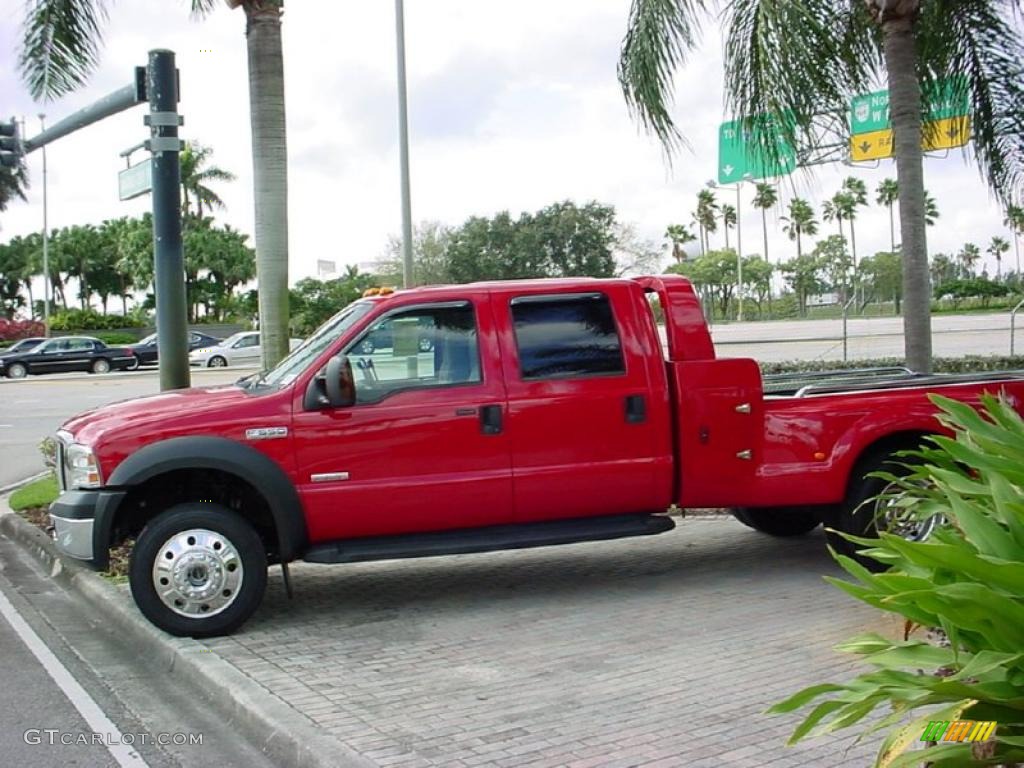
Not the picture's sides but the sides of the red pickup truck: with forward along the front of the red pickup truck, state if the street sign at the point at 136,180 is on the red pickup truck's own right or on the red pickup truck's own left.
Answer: on the red pickup truck's own right

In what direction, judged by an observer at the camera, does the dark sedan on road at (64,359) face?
facing to the left of the viewer

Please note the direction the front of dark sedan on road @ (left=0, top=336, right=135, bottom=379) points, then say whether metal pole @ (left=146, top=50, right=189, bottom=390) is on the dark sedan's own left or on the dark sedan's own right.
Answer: on the dark sedan's own left

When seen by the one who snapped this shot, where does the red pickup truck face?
facing to the left of the viewer

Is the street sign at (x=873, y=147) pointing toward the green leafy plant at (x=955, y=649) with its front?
yes

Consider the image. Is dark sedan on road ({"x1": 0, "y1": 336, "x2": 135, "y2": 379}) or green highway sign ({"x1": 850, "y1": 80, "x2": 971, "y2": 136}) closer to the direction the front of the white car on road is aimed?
the dark sedan on road

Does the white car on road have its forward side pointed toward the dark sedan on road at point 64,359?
yes

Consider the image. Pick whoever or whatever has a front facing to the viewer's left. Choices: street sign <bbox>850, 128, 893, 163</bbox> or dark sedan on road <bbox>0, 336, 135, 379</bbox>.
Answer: the dark sedan on road

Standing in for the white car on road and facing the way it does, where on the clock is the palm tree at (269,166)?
The palm tree is roughly at 9 o'clock from the white car on road.

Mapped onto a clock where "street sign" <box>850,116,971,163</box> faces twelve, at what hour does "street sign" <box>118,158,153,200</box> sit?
"street sign" <box>118,158,153,200</box> is roughly at 2 o'clock from "street sign" <box>850,116,971,163</box>.

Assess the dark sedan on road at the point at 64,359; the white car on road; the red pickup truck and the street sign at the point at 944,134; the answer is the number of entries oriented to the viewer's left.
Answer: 3

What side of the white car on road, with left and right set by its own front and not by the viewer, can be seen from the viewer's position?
left
